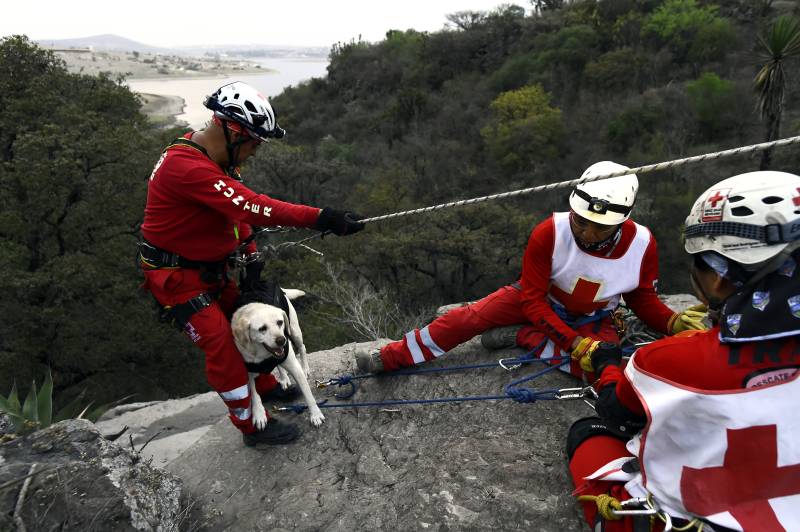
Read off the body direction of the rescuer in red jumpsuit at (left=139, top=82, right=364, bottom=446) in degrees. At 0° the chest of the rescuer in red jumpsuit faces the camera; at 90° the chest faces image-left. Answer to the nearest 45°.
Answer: approximately 270°

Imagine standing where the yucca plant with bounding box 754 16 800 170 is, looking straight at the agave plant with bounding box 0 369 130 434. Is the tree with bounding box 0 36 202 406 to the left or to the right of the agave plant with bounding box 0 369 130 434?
right

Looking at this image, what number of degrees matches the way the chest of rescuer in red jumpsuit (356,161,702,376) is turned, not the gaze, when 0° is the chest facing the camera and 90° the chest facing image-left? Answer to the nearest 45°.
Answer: approximately 0°

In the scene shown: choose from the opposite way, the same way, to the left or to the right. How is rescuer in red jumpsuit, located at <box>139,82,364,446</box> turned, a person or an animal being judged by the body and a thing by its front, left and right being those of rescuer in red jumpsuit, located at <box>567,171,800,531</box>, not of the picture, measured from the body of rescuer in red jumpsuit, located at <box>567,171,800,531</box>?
to the right

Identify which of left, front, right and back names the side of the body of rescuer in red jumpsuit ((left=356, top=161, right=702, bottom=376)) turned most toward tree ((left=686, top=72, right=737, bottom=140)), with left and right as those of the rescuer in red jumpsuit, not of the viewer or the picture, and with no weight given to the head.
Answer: back

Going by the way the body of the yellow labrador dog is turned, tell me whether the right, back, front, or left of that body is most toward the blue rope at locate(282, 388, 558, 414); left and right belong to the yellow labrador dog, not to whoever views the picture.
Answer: left

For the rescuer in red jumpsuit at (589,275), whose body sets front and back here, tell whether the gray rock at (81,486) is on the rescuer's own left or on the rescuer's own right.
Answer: on the rescuer's own right

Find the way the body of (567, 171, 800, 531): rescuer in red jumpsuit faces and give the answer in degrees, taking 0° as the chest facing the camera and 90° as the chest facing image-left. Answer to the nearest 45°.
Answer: approximately 135°
